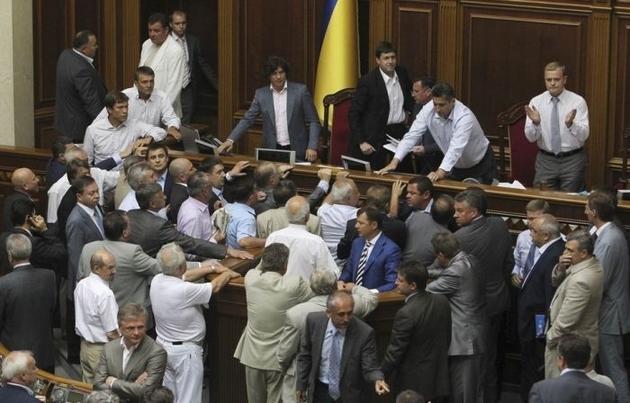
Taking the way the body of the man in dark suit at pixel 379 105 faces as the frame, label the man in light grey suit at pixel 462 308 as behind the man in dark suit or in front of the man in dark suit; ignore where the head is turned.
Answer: in front

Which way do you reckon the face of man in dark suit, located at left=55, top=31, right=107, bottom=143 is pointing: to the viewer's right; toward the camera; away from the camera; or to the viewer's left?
to the viewer's right

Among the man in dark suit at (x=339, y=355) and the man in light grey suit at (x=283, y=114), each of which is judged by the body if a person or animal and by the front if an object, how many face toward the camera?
2

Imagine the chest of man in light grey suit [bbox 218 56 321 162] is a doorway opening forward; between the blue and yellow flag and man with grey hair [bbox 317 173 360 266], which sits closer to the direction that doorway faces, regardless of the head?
the man with grey hair

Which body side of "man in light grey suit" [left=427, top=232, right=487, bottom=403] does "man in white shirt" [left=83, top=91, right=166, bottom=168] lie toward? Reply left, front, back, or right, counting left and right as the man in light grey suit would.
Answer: front

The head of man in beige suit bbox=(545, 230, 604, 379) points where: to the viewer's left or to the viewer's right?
to the viewer's left

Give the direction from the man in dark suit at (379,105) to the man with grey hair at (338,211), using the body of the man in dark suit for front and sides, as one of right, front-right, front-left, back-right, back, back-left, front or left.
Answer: front-right

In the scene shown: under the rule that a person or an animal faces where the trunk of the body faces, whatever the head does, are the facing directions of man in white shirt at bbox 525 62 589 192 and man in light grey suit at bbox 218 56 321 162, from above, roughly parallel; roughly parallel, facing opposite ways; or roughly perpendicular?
roughly parallel

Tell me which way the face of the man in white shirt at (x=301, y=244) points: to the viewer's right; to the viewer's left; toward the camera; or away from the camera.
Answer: away from the camera

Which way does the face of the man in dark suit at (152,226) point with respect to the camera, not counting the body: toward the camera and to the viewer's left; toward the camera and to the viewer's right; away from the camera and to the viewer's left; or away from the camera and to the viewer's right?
away from the camera and to the viewer's right

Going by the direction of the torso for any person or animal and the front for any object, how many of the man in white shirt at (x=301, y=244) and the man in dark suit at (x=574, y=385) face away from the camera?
2

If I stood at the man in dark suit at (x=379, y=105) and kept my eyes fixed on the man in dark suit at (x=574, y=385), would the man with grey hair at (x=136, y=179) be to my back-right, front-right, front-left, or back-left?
front-right
